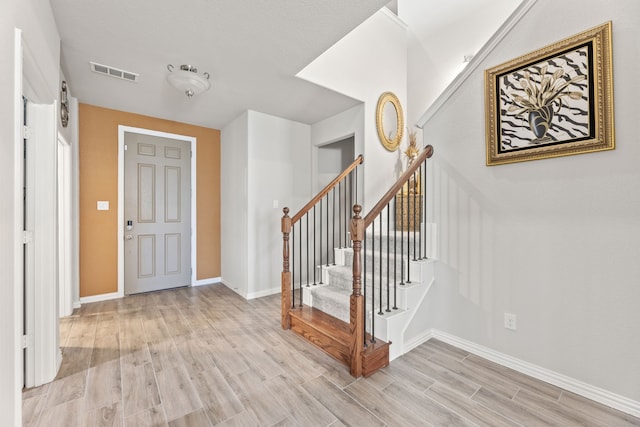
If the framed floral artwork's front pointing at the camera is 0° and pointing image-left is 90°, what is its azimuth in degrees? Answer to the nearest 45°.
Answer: approximately 45°

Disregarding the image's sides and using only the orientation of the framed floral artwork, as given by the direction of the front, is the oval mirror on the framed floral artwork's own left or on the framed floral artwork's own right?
on the framed floral artwork's own right

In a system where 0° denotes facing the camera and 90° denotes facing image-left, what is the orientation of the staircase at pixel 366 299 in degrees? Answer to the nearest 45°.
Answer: approximately 45°

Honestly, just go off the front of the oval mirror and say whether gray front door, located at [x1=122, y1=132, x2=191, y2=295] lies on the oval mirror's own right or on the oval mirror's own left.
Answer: on the oval mirror's own right

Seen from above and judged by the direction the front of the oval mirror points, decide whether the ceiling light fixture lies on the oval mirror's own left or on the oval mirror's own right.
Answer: on the oval mirror's own right

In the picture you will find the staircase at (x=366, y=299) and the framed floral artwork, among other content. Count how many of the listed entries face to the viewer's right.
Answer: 0

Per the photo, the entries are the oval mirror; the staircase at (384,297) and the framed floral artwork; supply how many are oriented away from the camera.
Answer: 0

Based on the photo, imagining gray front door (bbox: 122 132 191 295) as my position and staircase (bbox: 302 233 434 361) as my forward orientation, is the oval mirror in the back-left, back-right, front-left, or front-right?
front-left

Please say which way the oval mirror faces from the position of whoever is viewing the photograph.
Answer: facing the viewer and to the right of the viewer

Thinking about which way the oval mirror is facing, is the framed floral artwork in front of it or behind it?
in front
